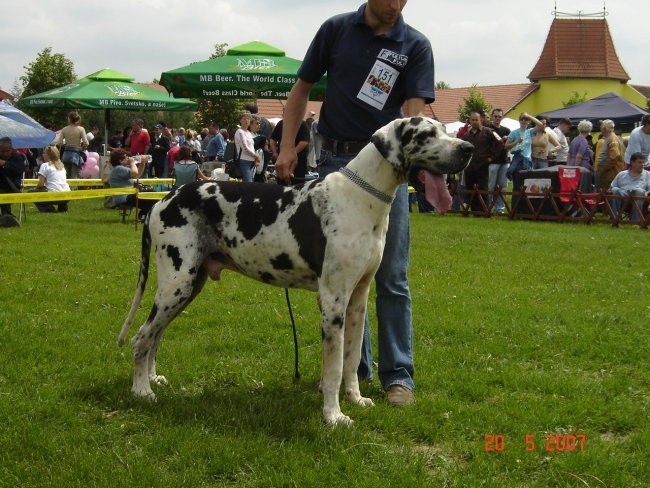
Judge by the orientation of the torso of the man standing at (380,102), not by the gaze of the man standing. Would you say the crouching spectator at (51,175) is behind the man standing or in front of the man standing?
behind

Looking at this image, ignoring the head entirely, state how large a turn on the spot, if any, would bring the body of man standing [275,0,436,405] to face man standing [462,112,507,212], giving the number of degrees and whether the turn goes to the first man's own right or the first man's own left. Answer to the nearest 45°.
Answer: approximately 180°

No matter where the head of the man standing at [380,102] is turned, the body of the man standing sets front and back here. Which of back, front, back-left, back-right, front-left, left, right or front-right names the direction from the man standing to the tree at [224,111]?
back

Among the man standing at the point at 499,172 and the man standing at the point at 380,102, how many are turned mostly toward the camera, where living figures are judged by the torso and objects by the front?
2

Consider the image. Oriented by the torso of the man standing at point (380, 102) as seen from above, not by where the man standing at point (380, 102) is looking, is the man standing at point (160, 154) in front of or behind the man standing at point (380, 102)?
behind

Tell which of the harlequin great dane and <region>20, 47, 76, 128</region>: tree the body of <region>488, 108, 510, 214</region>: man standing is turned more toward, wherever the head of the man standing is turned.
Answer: the harlequin great dane

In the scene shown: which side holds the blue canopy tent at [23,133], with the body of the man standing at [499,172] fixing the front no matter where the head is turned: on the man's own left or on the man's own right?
on the man's own right

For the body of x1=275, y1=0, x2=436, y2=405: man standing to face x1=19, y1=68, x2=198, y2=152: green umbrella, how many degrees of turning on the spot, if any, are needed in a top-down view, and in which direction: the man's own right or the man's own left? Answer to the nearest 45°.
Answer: approximately 135° to the man's own right

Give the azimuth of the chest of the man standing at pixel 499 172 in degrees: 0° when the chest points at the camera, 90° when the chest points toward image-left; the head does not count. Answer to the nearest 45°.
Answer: approximately 0°

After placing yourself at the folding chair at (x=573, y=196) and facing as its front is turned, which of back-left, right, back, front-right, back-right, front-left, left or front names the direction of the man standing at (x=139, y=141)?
back-right
